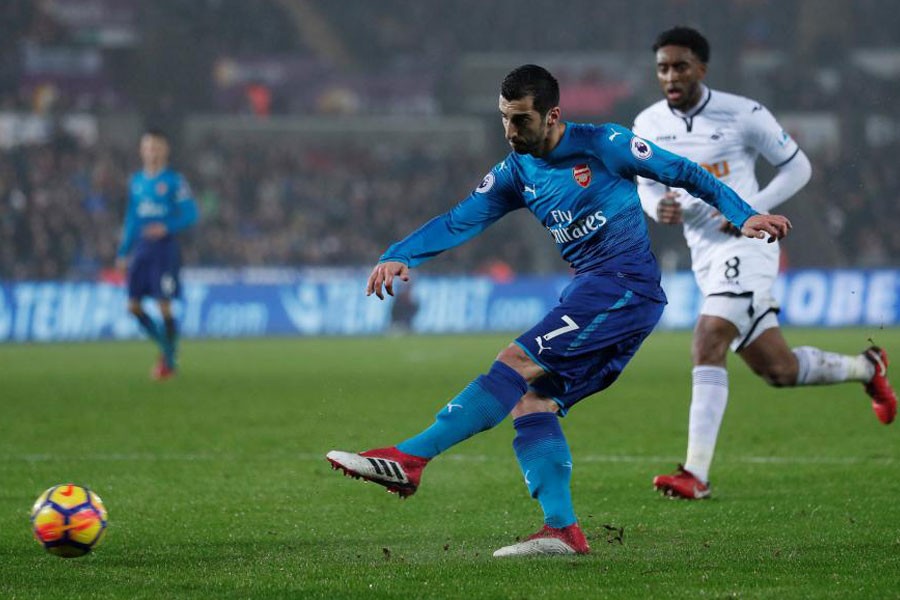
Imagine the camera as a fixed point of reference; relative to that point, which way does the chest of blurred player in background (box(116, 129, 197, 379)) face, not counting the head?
toward the camera

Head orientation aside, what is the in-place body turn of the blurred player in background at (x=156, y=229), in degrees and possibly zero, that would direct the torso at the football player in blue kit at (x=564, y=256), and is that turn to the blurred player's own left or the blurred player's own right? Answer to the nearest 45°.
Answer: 0° — they already face them

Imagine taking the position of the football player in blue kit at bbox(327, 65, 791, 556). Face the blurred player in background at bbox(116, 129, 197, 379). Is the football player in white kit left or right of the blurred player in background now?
right

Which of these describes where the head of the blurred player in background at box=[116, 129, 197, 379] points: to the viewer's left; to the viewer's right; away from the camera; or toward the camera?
toward the camera

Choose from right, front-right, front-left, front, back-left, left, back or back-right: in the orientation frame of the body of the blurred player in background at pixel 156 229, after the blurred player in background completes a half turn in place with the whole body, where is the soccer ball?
back

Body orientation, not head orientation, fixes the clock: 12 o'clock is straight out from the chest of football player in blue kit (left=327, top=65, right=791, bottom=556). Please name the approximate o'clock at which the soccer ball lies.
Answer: The soccer ball is roughly at 1 o'clock from the football player in blue kit.

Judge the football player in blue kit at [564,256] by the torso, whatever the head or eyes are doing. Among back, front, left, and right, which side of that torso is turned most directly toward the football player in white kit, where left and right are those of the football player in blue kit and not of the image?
back

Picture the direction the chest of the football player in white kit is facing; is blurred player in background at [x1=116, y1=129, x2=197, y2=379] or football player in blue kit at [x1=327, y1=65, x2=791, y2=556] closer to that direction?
the football player in blue kit

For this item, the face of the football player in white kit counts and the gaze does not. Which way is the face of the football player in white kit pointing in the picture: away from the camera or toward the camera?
toward the camera

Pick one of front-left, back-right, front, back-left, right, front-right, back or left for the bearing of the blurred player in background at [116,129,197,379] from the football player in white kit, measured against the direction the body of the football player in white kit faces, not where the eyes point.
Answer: right

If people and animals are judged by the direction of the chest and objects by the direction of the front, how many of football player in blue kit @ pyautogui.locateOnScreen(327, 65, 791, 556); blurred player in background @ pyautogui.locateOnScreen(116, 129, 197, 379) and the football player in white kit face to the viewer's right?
0

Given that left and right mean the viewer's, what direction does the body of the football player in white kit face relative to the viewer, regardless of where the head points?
facing the viewer and to the left of the viewer

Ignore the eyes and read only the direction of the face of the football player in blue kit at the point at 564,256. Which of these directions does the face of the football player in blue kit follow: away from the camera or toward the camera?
toward the camera

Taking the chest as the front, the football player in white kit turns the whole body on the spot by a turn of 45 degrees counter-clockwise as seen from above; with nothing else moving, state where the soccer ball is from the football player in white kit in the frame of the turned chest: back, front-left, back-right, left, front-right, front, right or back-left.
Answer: front-right
